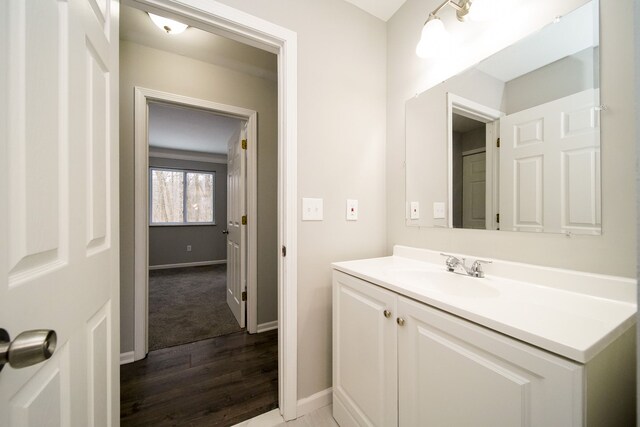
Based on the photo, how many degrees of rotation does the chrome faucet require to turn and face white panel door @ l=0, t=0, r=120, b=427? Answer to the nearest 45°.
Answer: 0° — it already faces it

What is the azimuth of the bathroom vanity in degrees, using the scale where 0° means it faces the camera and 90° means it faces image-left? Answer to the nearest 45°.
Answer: approximately 45°

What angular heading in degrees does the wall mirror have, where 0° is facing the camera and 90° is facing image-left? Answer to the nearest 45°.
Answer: approximately 45°

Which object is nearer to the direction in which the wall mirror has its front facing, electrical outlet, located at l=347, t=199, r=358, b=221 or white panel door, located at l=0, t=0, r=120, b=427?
the white panel door

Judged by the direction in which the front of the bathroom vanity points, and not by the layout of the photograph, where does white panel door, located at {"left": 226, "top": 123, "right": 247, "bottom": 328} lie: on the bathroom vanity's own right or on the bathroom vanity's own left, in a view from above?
on the bathroom vanity's own right

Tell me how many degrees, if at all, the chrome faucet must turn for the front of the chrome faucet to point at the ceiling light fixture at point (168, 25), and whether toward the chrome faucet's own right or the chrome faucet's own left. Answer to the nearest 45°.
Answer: approximately 45° to the chrome faucet's own right

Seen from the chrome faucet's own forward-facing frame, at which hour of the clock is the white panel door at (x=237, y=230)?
The white panel door is roughly at 2 o'clock from the chrome faucet.

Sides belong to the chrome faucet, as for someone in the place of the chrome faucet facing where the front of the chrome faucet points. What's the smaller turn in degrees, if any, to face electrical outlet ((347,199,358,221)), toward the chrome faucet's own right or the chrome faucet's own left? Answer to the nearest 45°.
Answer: approximately 45° to the chrome faucet's own right

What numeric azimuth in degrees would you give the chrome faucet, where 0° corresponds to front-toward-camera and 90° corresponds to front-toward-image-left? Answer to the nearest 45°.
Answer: approximately 45°
